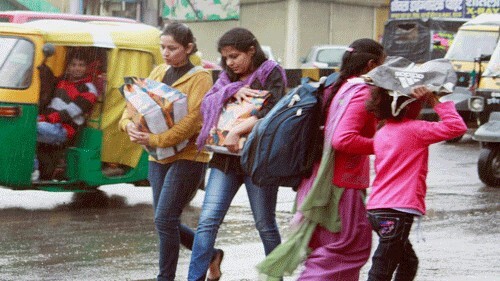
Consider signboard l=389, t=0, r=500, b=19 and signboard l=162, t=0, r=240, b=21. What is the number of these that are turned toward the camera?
2

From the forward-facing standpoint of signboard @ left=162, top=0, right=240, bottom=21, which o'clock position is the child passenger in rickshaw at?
The child passenger in rickshaw is roughly at 12 o'clock from the signboard.

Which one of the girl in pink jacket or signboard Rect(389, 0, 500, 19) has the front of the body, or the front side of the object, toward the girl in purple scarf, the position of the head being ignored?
the signboard
